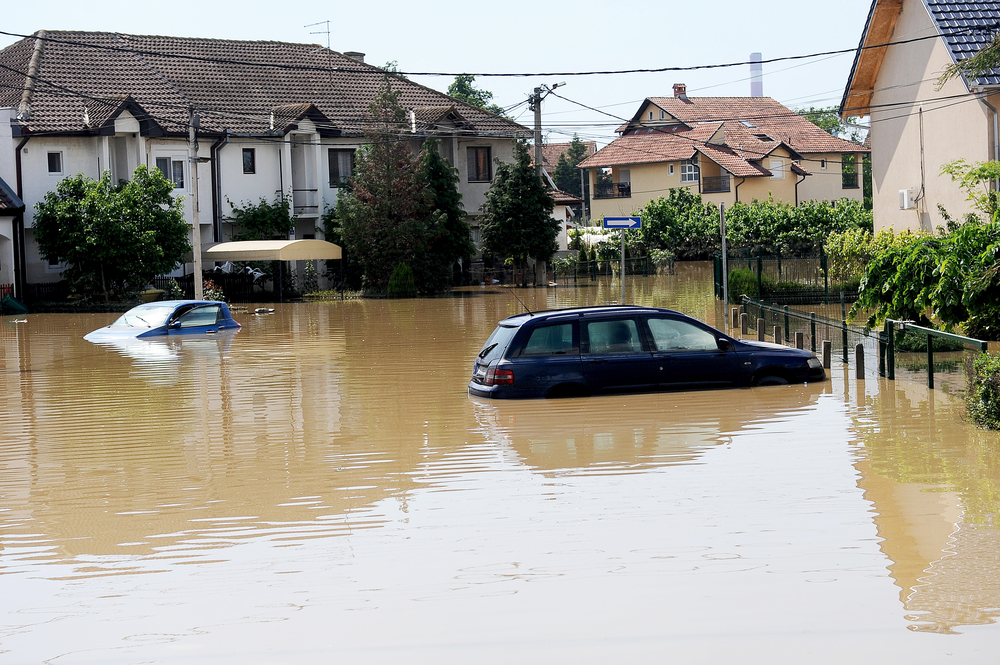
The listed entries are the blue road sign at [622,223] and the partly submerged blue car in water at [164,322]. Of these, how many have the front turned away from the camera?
0

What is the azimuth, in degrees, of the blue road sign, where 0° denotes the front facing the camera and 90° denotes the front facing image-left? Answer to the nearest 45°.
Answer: approximately 0°

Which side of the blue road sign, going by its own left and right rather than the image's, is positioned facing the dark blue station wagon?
front

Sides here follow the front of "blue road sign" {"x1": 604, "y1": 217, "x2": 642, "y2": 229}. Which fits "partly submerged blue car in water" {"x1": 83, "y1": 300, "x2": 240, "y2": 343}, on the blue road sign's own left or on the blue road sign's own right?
on the blue road sign's own right

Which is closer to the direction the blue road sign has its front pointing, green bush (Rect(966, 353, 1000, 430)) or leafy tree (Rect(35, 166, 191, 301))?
the green bush

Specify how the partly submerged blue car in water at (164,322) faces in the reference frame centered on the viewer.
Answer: facing the viewer and to the left of the viewer
